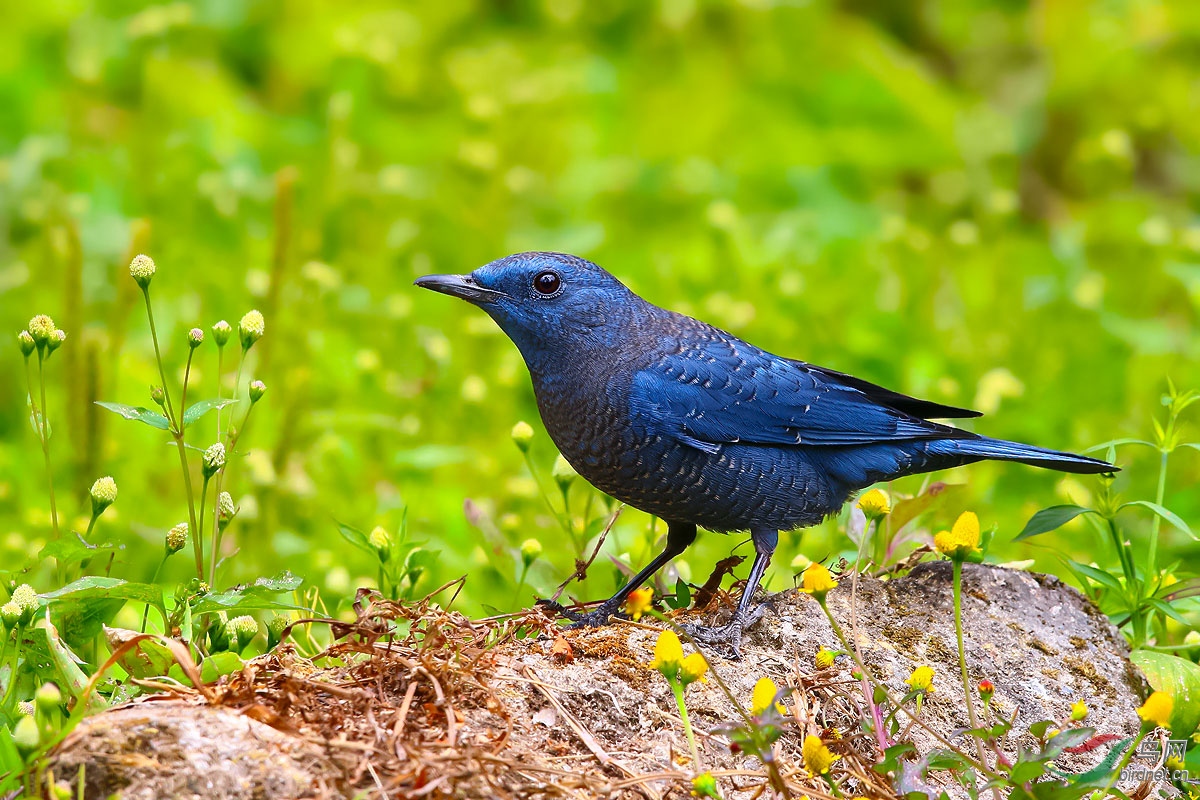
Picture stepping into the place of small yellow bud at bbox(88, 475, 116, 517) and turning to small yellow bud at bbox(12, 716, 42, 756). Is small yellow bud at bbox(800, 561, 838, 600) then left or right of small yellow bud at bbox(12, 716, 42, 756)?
left

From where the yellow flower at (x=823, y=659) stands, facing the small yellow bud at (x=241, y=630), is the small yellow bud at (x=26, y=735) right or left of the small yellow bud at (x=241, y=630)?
left

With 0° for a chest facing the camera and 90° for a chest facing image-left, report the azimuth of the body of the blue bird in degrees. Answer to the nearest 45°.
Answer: approximately 90°

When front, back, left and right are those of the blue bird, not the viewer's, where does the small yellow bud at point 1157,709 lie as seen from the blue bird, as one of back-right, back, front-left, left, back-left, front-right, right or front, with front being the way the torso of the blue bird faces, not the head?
back-left

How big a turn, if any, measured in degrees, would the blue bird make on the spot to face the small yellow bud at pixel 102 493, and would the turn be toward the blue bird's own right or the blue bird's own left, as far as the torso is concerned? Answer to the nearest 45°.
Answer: approximately 45° to the blue bird's own left

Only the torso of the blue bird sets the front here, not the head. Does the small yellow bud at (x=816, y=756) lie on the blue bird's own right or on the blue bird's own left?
on the blue bird's own left

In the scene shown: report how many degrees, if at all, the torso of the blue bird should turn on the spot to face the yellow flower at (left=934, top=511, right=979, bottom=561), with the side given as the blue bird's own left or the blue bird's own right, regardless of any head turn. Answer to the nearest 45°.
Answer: approximately 135° to the blue bird's own left
